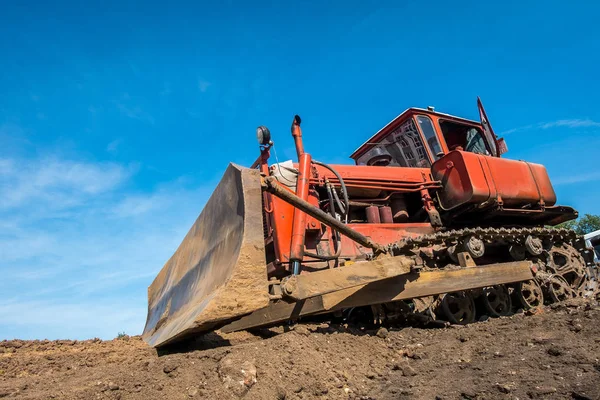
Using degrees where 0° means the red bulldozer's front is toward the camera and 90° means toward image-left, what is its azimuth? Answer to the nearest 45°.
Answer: approximately 45°

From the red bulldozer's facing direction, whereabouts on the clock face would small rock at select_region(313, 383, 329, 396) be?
The small rock is roughly at 11 o'clock from the red bulldozer.

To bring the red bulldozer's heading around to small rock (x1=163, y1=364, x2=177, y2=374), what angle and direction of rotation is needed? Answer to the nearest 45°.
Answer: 0° — it already faces it

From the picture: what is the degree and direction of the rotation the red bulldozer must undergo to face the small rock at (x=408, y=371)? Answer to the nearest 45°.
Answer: approximately 45° to its left

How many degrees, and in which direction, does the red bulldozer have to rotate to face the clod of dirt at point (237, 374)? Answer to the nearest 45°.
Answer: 0° — it already faces it
